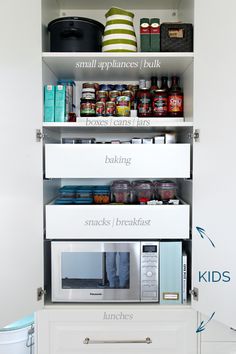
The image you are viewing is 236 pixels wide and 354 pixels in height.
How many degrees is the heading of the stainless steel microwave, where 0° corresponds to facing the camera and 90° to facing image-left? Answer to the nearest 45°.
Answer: approximately 0°

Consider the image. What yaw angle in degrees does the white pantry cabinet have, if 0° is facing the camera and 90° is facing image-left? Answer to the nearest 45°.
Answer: approximately 0°
